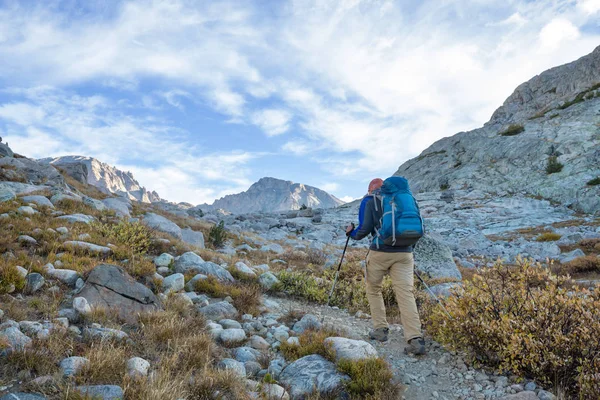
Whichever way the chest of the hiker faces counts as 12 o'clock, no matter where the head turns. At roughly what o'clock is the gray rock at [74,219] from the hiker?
The gray rock is roughly at 11 o'clock from the hiker.

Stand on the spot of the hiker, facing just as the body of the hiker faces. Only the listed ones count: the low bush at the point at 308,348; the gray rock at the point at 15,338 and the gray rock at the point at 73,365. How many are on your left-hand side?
3

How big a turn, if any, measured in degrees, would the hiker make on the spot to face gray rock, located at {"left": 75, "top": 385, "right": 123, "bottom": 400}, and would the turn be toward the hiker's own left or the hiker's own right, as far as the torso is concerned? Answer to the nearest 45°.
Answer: approximately 90° to the hiker's own left

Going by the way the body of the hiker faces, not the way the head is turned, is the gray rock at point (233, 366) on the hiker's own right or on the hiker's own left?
on the hiker's own left

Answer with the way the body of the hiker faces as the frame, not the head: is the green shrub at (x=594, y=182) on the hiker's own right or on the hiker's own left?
on the hiker's own right

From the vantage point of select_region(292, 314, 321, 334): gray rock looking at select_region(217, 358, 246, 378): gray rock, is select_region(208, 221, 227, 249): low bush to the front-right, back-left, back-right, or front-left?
back-right

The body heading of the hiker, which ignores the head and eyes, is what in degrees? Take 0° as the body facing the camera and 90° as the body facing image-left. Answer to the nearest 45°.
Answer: approximately 135°

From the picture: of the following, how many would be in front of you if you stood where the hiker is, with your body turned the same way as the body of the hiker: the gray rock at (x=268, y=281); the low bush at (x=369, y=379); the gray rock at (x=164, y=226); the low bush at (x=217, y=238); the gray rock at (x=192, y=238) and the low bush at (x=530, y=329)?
4

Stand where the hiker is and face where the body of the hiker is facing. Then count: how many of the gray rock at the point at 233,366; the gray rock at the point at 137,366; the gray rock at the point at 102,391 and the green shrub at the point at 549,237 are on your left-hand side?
3

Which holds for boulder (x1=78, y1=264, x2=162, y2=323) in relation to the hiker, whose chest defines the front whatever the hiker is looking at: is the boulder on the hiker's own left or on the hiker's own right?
on the hiker's own left

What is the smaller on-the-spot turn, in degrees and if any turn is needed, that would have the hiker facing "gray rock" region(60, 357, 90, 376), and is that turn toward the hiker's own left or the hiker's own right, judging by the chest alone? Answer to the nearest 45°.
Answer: approximately 90° to the hiker's own left

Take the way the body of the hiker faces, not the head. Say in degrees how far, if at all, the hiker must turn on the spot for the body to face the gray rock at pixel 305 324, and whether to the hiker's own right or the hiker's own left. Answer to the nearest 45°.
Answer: approximately 45° to the hiker's own left
